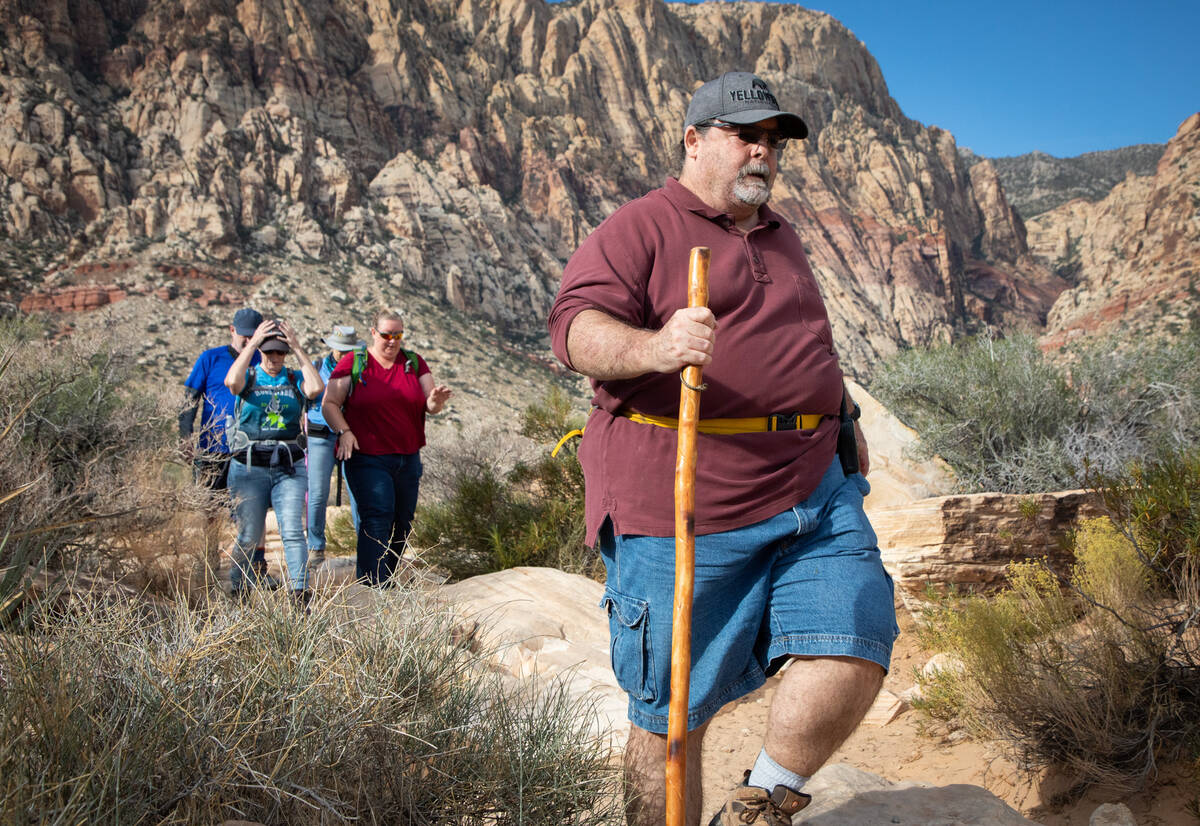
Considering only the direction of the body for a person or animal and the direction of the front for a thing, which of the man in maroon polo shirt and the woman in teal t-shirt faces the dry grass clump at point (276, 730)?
the woman in teal t-shirt

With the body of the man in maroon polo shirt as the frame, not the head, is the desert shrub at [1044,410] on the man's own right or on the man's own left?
on the man's own left

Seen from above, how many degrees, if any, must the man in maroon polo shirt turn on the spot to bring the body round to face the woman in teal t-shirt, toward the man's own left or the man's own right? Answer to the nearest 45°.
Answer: approximately 180°

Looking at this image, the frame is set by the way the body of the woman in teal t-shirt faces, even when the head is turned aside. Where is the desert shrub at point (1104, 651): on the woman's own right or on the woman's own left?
on the woman's own left

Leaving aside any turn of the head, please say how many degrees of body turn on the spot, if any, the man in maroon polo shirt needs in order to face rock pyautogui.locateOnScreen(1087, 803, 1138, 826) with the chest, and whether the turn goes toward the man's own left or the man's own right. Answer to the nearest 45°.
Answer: approximately 90° to the man's own left

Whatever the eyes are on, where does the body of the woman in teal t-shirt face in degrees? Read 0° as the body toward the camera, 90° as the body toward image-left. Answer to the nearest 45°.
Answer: approximately 0°

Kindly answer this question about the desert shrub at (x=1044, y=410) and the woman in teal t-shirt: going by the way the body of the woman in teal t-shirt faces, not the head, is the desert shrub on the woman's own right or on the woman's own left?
on the woman's own left

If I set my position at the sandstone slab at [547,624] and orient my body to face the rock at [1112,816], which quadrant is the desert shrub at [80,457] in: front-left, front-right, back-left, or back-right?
back-right

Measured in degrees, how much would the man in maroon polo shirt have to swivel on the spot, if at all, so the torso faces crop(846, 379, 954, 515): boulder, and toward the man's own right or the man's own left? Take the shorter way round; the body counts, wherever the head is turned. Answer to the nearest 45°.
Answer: approximately 135° to the man's own left
